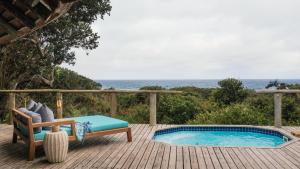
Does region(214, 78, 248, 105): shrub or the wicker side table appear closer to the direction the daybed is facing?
the shrub

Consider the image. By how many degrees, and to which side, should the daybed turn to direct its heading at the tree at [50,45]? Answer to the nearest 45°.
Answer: approximately 45° to its left

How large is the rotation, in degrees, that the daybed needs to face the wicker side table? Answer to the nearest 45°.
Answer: approximately 135° to its right

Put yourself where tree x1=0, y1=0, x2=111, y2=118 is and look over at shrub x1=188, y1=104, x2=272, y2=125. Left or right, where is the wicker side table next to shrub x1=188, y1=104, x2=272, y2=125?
right

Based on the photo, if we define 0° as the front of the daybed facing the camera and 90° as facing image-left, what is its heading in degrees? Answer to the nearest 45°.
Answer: approximately 225°
